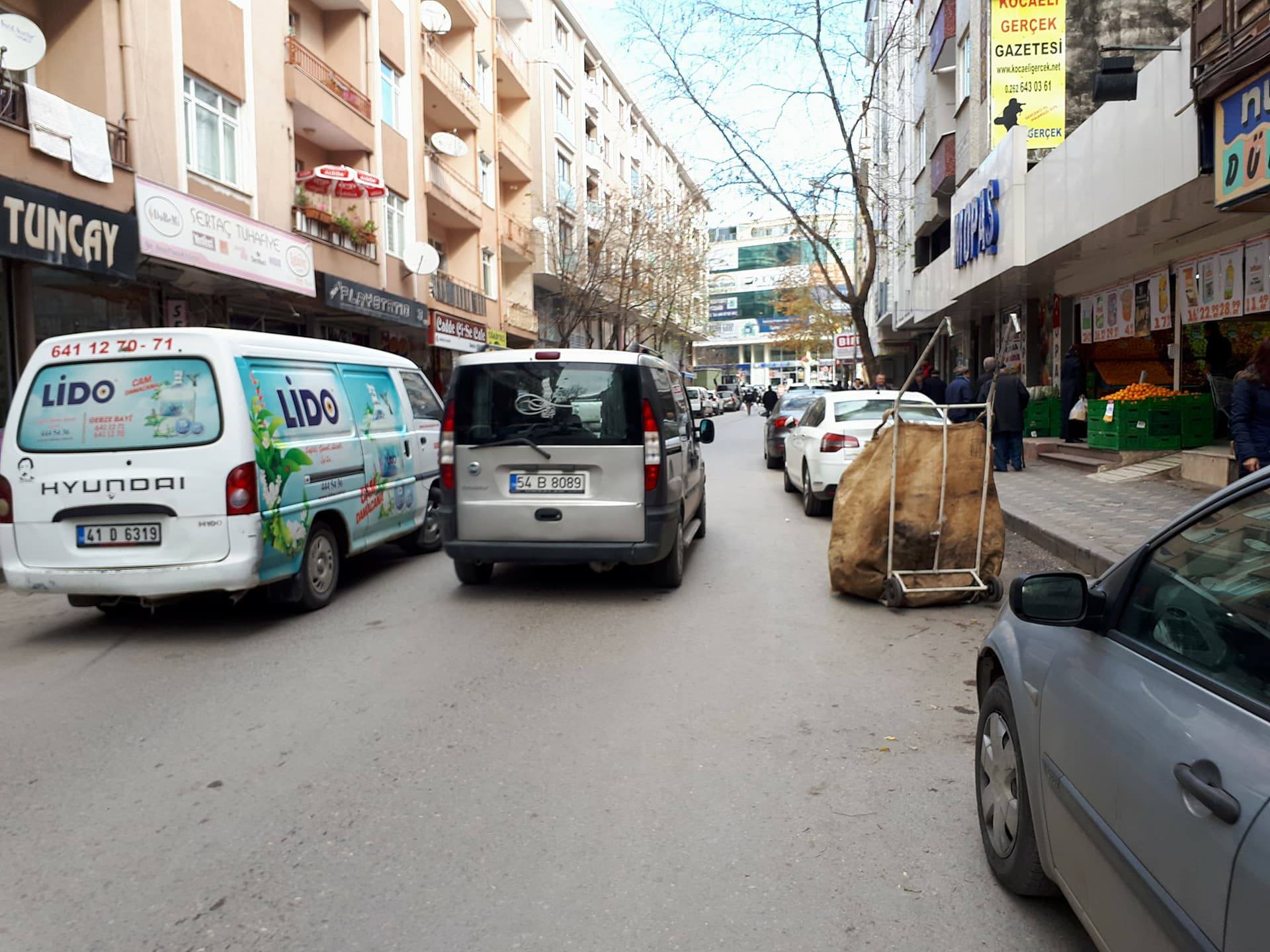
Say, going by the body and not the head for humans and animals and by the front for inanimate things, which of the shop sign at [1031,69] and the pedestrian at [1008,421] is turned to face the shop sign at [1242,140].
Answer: the shop sign at [1031,69]

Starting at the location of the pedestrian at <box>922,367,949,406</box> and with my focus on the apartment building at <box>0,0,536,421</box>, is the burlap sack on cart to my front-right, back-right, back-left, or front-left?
front-left

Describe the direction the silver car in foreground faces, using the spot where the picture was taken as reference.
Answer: facing away from the viewer and to the left of the viewer

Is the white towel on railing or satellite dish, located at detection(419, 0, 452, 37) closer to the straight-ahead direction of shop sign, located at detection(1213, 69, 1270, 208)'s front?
the white towel on railing

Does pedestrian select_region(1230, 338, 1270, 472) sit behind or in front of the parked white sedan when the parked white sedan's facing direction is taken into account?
behind

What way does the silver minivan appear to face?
away from the camera

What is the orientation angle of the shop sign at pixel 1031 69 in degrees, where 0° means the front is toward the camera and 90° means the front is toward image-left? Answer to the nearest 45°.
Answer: approximately 0°

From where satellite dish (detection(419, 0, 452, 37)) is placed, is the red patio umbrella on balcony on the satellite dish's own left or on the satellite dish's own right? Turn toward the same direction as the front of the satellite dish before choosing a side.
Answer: on the satellite dish's own right

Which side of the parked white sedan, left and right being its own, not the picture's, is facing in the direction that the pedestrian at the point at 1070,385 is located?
right

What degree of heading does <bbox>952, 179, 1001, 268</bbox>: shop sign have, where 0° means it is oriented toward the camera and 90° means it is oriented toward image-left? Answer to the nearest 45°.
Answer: approximately 45°

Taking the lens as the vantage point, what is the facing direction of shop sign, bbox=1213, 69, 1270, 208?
facing the viewer and to the left of the viewer

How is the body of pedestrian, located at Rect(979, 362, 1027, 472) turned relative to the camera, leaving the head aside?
away from the camera

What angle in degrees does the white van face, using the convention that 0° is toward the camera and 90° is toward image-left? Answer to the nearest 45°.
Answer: approximately 225°

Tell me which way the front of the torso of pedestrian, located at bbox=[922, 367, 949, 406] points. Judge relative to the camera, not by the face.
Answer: away from the camera
